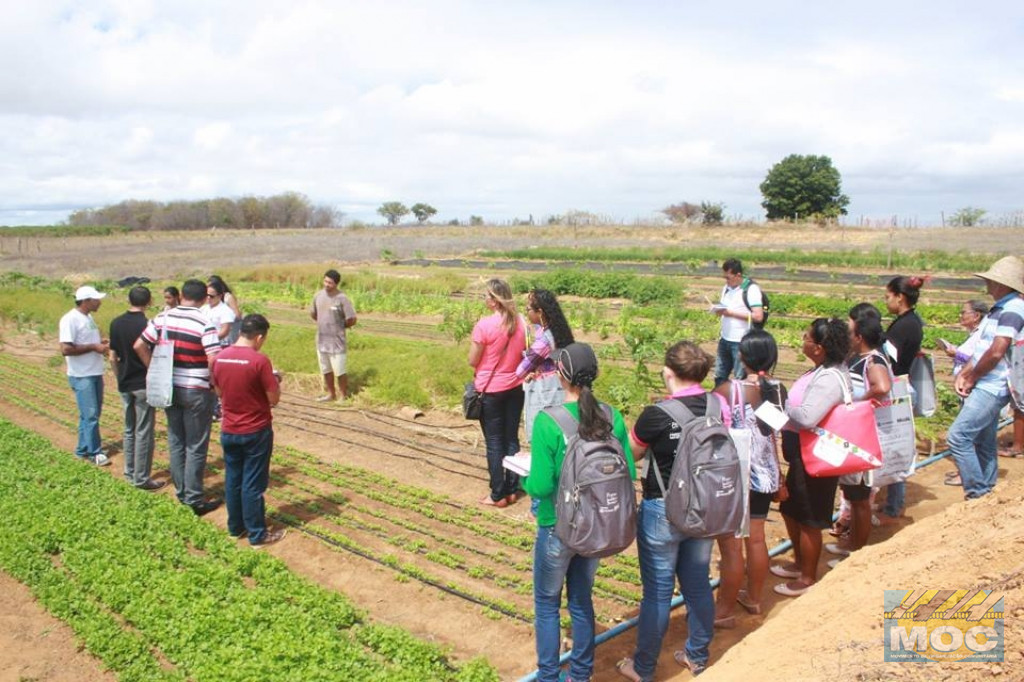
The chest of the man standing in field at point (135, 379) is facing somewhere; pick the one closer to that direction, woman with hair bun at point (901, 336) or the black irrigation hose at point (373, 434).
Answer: the black irrigation hose

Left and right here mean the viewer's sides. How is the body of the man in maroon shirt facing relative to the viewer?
facing away from the viewer and to the right of the viewer

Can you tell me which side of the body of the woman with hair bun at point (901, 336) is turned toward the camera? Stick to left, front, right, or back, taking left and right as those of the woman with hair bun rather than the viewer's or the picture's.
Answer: left

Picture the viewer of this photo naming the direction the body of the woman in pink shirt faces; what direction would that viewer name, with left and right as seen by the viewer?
facing away from the viewer and to the left of the viewer

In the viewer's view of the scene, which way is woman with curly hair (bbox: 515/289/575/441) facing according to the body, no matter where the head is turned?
to the viewer's left

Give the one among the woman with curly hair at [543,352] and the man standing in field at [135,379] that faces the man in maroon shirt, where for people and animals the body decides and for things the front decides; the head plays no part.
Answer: the woman with curly hair

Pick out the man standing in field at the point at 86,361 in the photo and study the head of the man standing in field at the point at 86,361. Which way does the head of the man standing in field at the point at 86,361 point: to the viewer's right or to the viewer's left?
to the viewer's right

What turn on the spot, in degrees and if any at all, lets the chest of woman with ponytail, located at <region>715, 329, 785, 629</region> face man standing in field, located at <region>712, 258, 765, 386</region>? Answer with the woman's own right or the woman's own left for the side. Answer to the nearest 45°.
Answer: approximately 45° to the woman's own right

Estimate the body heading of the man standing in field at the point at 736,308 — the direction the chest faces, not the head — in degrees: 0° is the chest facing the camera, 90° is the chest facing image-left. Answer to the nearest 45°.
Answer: approximately 45°
